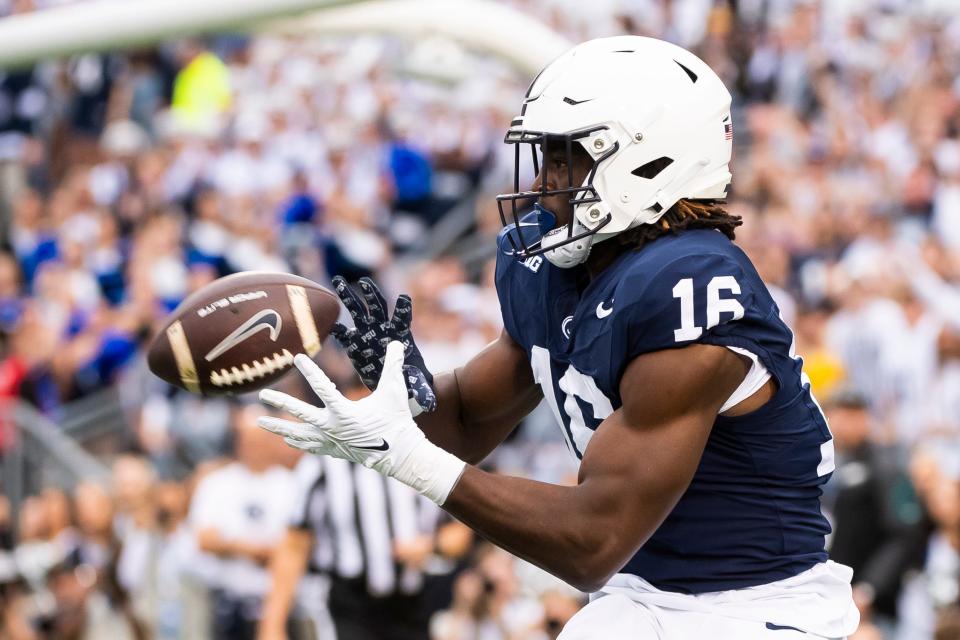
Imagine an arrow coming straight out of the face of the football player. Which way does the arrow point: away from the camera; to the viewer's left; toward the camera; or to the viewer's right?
to the viewer's left

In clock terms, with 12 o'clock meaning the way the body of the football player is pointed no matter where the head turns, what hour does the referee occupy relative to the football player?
The referee is roughly at 2 o'clock from the football player.

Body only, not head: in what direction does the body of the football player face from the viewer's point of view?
to the viewer's left
